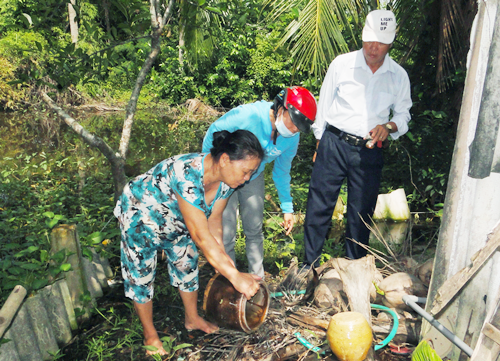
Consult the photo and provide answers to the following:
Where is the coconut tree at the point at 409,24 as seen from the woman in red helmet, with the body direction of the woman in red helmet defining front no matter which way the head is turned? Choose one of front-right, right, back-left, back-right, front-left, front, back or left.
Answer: left

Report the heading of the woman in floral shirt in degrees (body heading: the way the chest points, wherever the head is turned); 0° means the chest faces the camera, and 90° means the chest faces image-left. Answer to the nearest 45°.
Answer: approximately 315°

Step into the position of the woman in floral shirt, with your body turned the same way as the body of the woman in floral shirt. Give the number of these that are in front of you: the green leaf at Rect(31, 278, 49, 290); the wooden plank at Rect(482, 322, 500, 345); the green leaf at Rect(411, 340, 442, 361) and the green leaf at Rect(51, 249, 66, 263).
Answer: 2

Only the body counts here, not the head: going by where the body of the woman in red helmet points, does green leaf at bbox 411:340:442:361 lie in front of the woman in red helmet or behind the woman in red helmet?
in front

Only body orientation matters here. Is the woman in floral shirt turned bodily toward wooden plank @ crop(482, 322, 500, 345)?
yes

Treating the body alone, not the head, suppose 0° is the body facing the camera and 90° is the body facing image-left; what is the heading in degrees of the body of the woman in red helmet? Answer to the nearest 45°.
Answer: approximately 315°

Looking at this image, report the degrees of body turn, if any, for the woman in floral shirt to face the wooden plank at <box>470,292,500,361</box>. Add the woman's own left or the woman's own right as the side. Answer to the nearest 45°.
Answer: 0° — they already face it

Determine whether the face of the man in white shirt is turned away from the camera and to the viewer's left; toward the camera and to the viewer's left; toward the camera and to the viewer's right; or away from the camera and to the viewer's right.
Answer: toward the camera and to the viewer's left

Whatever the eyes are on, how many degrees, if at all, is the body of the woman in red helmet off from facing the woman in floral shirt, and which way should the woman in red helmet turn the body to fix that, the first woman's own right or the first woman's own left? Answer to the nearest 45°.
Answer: approximately 90° to the first woman's own right
